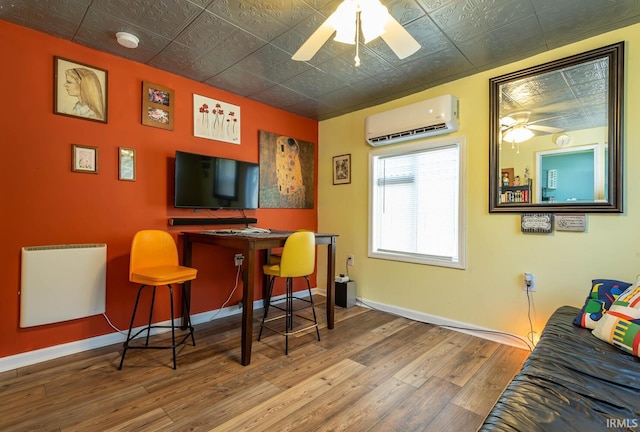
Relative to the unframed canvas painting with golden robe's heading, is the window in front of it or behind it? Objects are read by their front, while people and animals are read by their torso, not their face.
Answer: in front

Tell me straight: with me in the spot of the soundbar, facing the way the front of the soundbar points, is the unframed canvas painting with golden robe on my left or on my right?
on my left

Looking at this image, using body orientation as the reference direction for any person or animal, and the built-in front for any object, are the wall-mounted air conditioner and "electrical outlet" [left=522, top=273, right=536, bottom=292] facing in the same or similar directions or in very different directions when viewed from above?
same or similar directions

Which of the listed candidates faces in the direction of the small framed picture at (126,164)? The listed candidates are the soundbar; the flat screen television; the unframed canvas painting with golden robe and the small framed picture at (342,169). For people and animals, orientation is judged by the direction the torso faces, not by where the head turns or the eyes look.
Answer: the small framed picture at (342,169)

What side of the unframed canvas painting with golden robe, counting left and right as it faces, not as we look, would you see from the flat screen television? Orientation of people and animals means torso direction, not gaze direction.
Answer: right

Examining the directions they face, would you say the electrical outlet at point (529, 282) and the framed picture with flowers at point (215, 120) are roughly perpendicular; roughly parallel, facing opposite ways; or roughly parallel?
roughly perpendicular

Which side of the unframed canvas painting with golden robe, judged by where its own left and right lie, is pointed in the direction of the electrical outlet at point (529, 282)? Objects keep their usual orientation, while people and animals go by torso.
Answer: front

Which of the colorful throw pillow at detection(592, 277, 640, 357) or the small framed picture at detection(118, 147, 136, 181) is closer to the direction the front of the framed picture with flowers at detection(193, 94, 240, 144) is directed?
the colorful throw pillow

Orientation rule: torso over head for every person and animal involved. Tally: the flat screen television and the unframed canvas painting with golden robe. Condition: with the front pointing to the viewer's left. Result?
0

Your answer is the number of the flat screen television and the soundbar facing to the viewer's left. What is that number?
0

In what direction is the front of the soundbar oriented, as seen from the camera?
facing the viewer and to the right of the viewer

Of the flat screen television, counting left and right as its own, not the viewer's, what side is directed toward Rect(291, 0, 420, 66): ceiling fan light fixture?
front

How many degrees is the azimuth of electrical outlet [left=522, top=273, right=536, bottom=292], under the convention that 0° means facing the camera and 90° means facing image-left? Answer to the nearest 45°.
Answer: approximately 0°

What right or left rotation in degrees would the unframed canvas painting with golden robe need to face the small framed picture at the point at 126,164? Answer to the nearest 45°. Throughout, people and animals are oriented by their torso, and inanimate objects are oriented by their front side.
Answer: approximately 90° to its right
